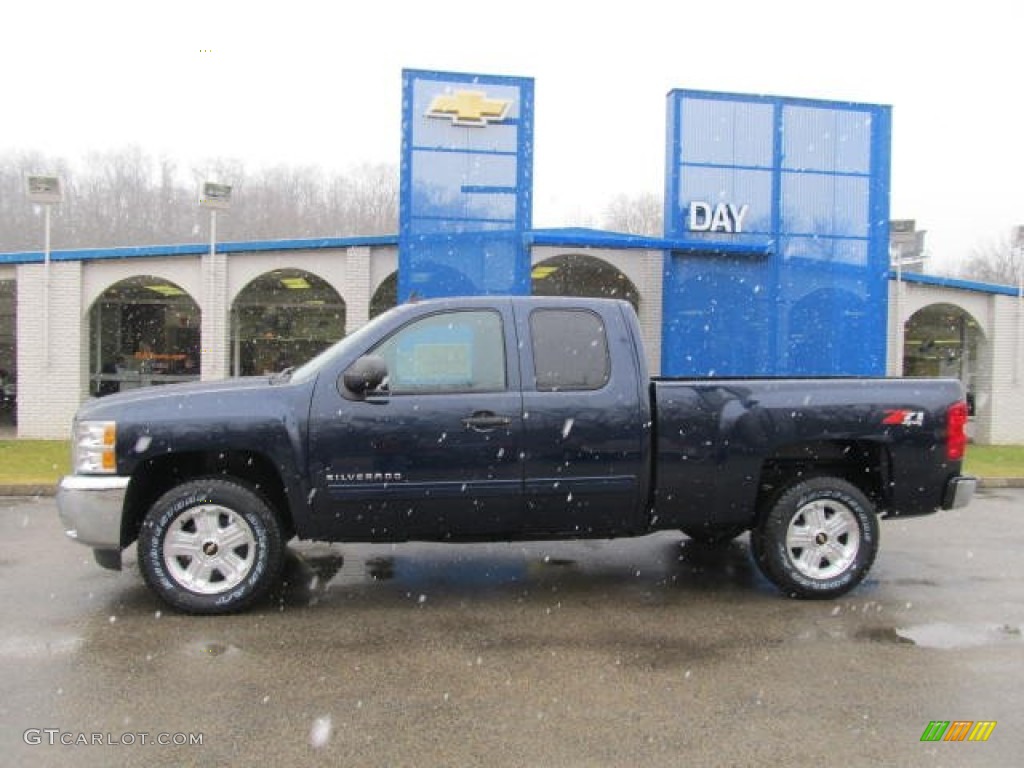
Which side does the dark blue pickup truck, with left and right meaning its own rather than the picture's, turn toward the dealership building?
right

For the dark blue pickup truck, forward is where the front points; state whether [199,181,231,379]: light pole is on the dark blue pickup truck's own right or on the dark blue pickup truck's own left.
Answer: on the dark blue pickup truck's own right

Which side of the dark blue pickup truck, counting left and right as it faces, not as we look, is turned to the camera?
left

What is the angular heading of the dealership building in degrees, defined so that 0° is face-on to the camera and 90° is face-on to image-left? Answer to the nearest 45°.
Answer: approximately 0°

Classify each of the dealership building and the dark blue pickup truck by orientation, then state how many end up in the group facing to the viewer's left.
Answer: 1

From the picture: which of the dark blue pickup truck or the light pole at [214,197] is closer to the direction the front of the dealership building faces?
the dark blue pickup truck

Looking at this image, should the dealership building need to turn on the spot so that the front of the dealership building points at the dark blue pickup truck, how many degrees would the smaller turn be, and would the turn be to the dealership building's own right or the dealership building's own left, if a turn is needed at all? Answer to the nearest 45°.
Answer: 0° — it already faces it

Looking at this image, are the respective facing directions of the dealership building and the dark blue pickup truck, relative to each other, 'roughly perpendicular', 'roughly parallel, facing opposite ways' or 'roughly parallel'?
roughly perpendicular

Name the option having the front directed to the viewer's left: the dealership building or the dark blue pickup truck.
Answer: the dark blue pickup truck
